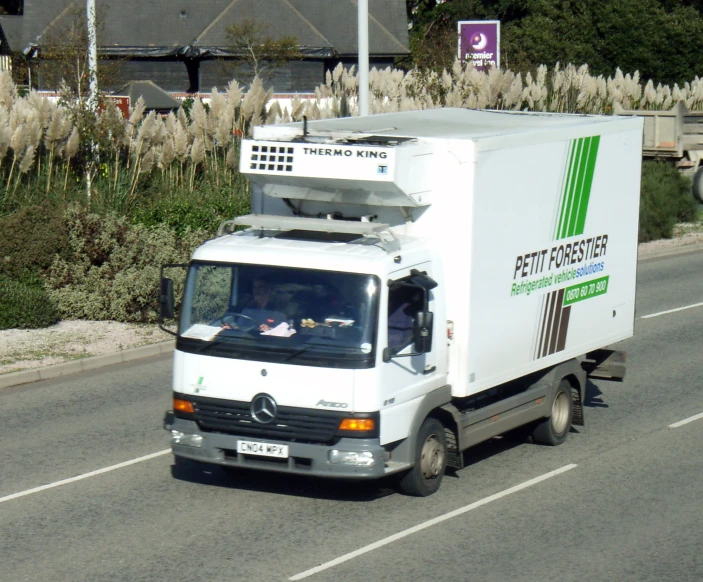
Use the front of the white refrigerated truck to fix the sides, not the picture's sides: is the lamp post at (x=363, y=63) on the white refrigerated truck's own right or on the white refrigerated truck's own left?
on the white refrigerated truck's own right

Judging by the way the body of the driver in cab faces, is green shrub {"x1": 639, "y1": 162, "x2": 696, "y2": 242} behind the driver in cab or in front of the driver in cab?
behind

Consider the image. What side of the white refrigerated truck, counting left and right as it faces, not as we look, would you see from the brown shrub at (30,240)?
right

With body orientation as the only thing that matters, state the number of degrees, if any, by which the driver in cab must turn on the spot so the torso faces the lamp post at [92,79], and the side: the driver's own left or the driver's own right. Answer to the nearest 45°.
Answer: approximately 135° to the driver's own right

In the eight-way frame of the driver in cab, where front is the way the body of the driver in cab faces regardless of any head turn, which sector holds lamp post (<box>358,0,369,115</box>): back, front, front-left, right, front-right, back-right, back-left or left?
back-right

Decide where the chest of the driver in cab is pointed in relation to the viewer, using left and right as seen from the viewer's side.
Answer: facing the viewer and to the left of the viewer

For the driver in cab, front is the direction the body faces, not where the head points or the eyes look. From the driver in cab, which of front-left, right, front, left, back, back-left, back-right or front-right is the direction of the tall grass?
back-right

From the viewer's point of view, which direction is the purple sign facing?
toward the camera

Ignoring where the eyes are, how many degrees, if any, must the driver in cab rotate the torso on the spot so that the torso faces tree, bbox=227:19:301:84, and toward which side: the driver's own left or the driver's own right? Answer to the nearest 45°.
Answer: approximately 135° to the driver's own right

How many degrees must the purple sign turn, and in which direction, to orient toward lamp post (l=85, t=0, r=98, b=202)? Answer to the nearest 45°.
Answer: approximately 45° to its right

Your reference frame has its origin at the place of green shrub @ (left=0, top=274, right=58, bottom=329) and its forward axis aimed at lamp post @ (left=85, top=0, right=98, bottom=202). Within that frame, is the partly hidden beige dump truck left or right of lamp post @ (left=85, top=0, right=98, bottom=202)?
right

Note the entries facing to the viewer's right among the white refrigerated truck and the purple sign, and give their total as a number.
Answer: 0

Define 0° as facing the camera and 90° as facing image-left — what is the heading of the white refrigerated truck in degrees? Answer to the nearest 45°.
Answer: approximately 45°

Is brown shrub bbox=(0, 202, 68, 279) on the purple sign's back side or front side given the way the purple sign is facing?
on the front side

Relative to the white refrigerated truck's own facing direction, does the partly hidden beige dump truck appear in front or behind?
behind

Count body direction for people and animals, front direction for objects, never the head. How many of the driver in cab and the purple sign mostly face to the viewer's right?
0

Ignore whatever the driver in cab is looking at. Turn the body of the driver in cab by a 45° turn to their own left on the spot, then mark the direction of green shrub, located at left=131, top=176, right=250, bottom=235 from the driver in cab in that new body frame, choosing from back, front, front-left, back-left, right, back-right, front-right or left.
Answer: back
